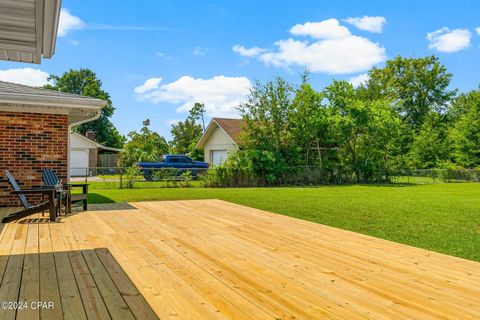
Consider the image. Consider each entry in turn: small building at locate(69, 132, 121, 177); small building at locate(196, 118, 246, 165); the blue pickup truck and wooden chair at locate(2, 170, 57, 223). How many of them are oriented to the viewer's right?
2

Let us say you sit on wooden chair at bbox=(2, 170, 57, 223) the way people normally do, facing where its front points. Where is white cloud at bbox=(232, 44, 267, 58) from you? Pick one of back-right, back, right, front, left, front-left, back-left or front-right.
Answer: front-left

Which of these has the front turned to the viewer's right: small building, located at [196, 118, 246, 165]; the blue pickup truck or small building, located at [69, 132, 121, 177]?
the blue pickup truck

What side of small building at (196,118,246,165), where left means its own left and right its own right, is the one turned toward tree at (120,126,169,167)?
right

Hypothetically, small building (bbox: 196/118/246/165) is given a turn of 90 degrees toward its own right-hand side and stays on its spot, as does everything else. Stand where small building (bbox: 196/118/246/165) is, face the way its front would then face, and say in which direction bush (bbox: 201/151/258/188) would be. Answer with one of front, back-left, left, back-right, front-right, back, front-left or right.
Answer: back-left

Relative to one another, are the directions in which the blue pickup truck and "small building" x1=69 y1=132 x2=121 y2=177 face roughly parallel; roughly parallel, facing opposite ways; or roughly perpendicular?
roughly perpendicular

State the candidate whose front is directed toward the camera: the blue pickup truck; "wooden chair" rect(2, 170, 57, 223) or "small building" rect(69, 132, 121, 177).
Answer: the small building

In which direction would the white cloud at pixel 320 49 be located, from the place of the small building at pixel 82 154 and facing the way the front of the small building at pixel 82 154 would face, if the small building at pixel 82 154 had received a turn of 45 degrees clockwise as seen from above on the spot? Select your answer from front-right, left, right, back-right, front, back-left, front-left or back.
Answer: back-left

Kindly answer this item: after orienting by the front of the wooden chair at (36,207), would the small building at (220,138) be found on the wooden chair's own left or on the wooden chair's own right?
on the wooden chair's own left

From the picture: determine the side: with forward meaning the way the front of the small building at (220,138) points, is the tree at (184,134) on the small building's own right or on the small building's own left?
on the small building's own right

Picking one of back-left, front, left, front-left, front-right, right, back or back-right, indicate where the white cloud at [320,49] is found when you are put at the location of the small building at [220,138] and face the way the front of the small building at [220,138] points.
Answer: back

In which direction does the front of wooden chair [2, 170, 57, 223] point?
to the viewer's right

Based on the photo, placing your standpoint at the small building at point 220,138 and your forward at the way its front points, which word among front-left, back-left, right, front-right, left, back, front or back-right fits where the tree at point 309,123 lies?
left

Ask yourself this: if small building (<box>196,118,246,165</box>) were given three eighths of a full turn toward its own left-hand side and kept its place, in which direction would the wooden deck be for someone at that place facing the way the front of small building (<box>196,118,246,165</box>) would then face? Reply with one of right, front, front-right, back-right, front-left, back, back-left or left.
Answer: right

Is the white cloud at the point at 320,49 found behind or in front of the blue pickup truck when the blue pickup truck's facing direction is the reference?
in front

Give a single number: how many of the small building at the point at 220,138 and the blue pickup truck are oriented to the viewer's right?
1

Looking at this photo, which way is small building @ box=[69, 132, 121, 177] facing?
toward the camera

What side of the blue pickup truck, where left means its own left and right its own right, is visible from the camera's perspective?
right

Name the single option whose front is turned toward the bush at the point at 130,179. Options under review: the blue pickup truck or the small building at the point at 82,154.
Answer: the small building

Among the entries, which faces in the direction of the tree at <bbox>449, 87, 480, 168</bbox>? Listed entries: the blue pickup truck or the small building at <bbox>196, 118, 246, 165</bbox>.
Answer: the blue pickup truck

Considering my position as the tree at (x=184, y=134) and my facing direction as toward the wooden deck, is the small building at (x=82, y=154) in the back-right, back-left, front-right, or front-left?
front-right

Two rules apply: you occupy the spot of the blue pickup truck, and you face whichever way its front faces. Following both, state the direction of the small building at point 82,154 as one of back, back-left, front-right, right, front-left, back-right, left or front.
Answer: back-left

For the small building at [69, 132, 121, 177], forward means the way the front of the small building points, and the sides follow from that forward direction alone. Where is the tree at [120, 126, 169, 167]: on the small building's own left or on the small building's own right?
on the small building's own left
